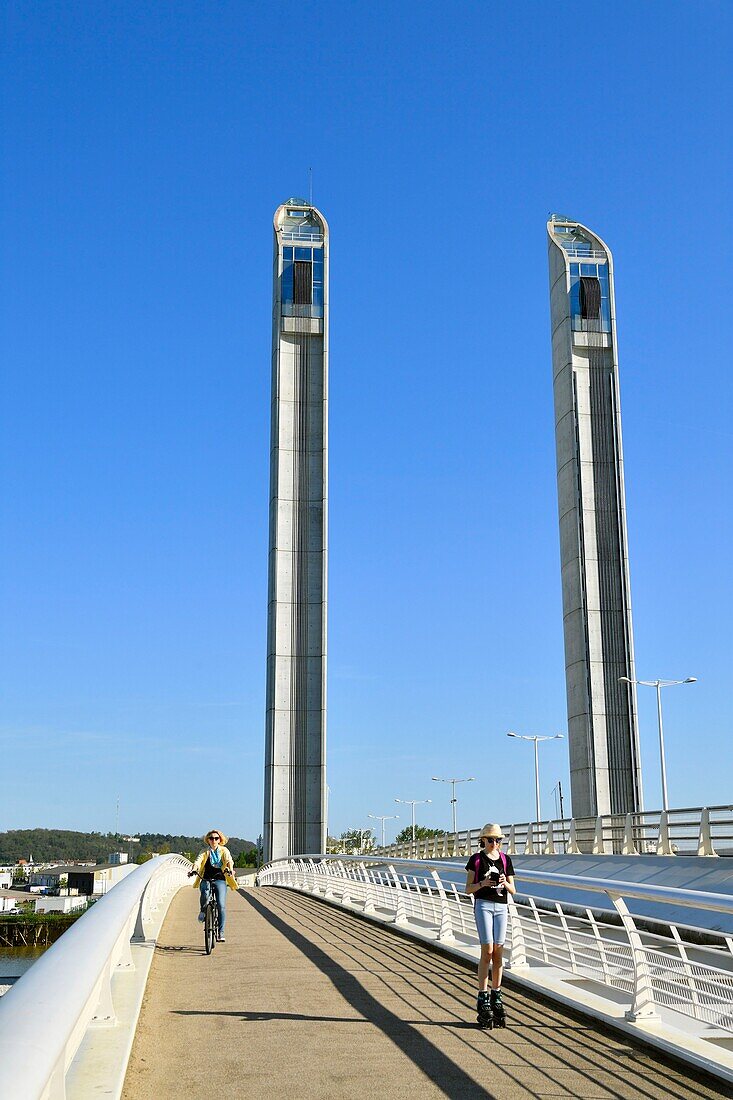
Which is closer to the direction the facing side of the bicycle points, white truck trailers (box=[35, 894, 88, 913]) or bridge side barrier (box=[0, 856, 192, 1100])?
the bridge side barrier

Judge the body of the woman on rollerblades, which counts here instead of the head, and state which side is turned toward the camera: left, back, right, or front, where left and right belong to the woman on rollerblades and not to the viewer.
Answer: front

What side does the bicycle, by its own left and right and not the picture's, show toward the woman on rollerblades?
front

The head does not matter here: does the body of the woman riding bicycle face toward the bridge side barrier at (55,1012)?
yes

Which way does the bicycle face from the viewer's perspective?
toward the camera

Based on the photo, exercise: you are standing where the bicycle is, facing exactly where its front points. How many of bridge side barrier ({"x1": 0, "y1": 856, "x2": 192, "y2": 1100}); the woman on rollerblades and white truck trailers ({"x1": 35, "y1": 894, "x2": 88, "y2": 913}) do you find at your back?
1

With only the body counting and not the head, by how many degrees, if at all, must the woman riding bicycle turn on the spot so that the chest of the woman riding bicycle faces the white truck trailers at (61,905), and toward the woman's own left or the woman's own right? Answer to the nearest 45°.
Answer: approximately 180°

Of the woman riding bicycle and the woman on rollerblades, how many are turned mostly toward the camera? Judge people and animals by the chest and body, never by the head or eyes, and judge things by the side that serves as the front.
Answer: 2

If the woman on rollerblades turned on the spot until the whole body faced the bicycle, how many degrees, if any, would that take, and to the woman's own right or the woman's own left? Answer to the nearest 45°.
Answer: approximately 135° to the woman's own right
